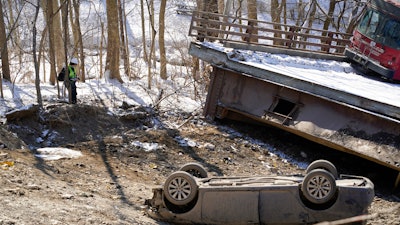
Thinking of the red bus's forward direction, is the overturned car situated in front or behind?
in front

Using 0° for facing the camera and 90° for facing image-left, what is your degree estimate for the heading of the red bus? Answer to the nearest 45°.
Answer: approximately 45°
